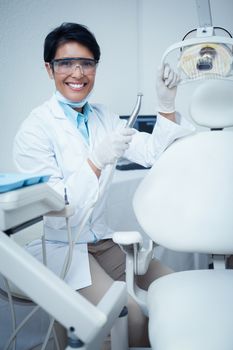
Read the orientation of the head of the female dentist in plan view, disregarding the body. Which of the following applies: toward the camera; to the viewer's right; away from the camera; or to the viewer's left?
toward the camera

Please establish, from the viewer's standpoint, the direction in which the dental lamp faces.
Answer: facing the viewer

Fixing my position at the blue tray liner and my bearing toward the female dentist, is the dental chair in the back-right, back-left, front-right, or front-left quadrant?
front-right

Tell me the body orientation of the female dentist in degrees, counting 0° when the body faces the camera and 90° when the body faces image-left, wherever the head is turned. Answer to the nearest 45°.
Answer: approximately 315°
